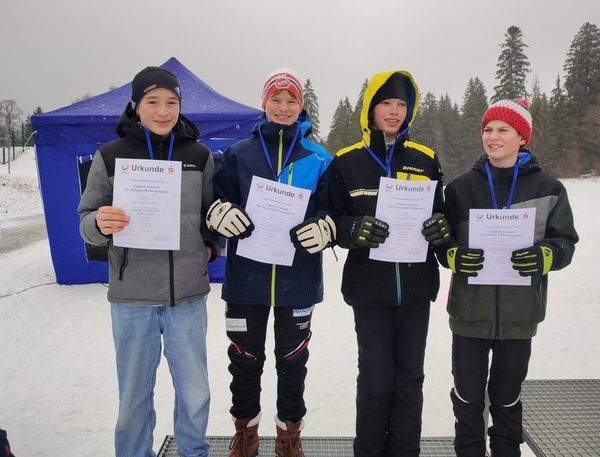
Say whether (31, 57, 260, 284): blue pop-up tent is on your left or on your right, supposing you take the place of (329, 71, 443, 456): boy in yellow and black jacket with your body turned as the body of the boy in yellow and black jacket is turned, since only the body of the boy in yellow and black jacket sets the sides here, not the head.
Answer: on your right

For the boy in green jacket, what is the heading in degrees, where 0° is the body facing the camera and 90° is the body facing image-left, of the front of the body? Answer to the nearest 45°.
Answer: approximately 0°

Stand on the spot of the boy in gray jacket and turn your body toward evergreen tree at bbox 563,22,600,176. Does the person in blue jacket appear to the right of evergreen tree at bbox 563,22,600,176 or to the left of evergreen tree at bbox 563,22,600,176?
right

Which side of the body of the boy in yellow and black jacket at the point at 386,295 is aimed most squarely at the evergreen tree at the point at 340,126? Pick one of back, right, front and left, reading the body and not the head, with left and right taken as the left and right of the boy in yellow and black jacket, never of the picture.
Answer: back

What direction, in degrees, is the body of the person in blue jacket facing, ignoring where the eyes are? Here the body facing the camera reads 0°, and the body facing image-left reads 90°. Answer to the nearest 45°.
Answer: approximately 0°
